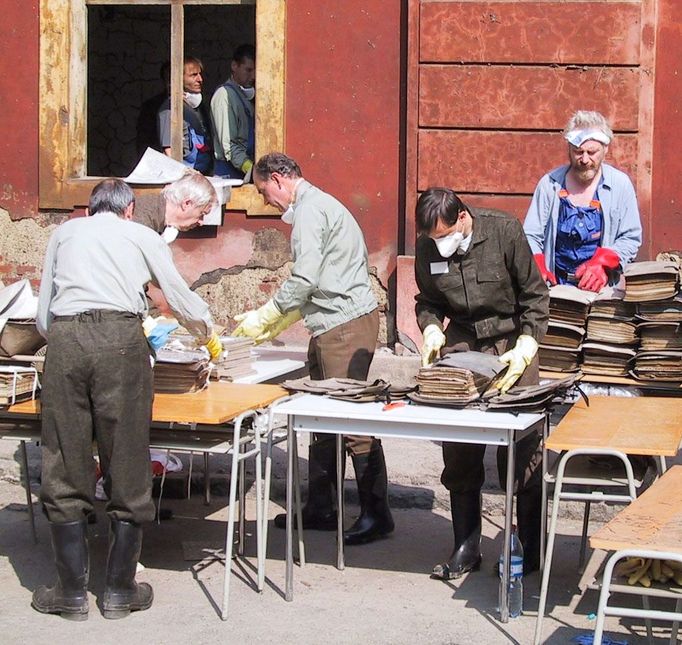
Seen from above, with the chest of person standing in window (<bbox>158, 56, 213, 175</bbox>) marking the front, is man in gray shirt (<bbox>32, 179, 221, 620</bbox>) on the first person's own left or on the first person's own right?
on the first person's own right

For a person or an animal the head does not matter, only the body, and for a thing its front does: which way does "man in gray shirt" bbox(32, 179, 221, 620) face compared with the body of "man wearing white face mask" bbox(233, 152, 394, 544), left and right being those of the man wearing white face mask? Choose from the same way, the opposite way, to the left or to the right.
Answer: to the right

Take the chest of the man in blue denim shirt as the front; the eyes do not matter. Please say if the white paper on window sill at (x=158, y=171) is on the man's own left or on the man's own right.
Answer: on the man's own right

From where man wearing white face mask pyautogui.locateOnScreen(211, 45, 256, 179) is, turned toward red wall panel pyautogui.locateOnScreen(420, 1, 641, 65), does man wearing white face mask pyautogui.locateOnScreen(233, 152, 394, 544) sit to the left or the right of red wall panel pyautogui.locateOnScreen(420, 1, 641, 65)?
right

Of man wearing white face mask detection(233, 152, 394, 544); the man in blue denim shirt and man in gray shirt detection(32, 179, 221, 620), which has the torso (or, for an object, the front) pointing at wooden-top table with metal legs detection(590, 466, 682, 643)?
the man in blue denim shirt

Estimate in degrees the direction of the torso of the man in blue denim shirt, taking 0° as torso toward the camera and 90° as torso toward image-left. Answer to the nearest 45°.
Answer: approximately 0°

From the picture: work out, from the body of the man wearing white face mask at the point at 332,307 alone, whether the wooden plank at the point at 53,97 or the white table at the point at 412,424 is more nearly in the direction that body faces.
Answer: the wooden plank

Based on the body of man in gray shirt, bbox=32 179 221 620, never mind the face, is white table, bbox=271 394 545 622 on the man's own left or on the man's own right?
on the man's own right

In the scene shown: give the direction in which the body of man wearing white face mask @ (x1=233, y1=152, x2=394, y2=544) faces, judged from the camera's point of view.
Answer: to the viewer's left

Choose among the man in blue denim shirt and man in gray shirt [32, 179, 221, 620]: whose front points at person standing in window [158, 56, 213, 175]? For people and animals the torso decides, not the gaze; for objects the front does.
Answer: the man in gray shirt

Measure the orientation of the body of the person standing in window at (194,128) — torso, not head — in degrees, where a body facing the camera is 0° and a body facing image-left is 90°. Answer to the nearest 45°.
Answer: approximately 315°

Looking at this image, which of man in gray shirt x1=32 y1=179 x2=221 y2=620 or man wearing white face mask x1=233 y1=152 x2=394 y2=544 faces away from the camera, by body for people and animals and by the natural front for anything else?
the man in gray shirt

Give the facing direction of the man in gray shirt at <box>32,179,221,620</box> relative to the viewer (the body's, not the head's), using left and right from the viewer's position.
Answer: facing away from the viewer
